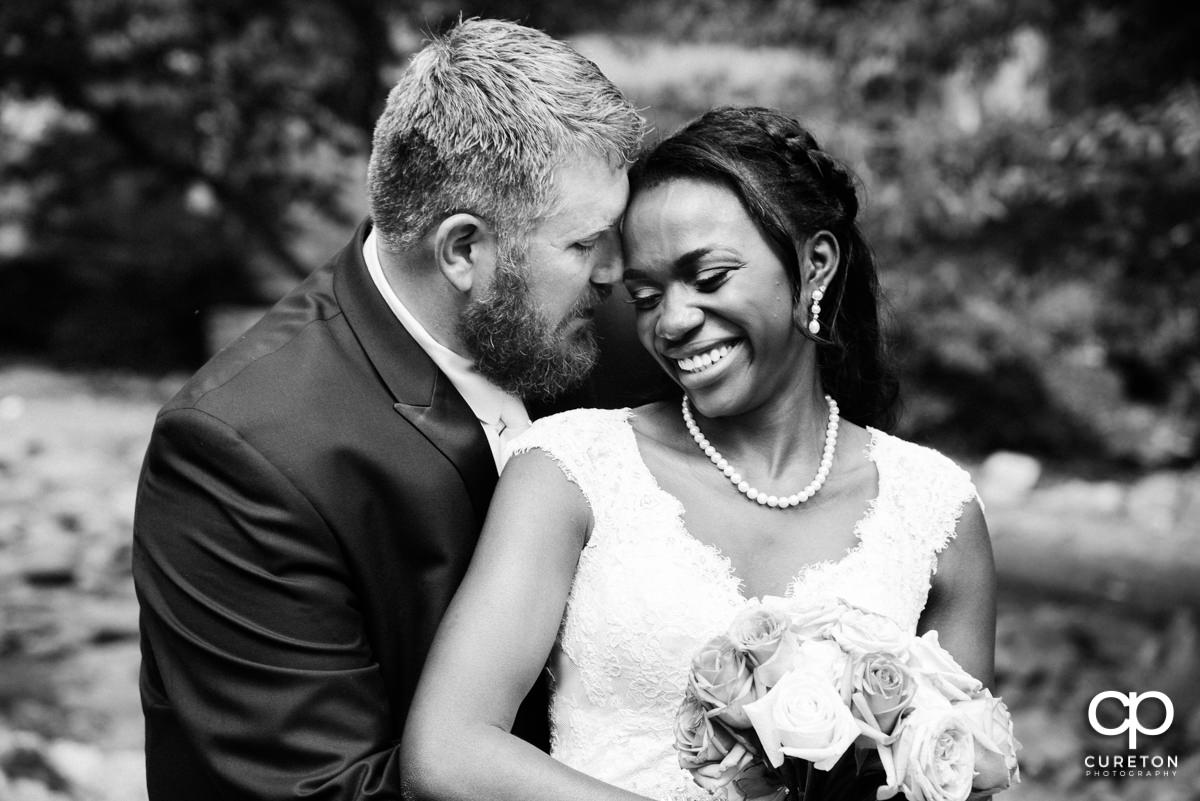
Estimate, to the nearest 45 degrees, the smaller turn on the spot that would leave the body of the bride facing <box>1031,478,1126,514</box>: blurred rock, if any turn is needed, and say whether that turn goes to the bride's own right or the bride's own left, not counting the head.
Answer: approximately 180°

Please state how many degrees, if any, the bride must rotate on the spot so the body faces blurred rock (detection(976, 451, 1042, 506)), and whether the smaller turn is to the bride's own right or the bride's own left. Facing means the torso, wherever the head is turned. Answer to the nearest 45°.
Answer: approximately 180°

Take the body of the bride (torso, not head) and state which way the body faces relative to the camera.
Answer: toward the camera

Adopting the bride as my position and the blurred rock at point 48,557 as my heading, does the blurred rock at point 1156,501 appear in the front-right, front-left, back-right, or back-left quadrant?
front-right

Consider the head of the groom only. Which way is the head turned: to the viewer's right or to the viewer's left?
to the viewer's right

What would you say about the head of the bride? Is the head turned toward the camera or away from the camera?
toward the camera

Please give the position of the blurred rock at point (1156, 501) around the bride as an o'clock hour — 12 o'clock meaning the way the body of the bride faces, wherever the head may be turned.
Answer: The blurred rock is roughly at 7 o'clock from the bride.

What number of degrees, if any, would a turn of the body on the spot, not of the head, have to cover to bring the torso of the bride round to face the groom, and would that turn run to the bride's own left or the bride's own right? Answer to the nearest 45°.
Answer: approximately 90° to the bride's own right

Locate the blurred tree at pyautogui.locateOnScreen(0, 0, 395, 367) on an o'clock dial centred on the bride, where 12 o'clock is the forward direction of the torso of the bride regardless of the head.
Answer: The blurred tree is roughly at 5 o'clock from the bride.

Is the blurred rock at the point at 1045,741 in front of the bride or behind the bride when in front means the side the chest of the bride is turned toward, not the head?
behind

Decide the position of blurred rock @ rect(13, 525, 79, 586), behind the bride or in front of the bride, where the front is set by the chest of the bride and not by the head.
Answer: behind

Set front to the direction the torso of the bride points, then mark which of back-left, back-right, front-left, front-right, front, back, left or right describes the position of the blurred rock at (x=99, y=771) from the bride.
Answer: back-right
